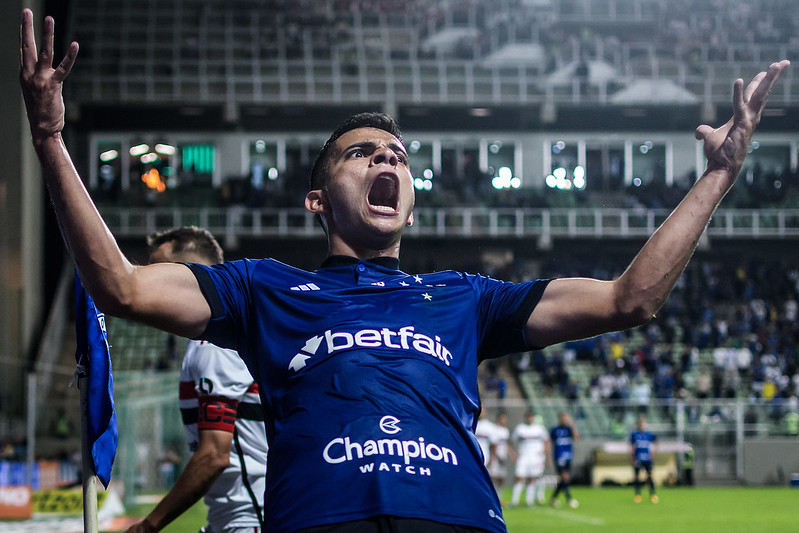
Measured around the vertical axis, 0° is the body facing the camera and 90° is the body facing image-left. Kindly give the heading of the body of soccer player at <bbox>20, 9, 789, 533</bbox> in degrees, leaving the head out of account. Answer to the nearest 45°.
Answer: approximately 0°

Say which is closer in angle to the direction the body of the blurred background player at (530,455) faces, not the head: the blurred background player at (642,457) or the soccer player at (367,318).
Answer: the soccer player

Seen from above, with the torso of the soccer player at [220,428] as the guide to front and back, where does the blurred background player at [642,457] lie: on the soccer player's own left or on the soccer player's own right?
on the soccer player's own right

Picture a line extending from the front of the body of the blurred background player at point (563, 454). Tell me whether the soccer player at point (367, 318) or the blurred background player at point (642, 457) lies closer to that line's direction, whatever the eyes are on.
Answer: the soccer player

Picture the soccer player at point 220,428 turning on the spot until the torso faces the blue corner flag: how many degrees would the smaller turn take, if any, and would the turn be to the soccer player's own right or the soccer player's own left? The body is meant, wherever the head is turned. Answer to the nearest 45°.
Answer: approximately 90° to the soccer player's own left

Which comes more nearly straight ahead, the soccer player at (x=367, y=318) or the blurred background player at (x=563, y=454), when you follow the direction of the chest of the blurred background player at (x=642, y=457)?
the soccer player

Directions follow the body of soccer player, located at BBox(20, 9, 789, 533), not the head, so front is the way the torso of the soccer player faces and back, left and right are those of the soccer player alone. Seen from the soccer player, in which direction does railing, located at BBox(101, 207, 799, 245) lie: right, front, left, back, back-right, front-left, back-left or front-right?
back

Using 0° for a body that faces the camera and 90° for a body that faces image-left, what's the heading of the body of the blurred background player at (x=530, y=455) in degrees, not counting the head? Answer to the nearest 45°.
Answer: approximately 0°
